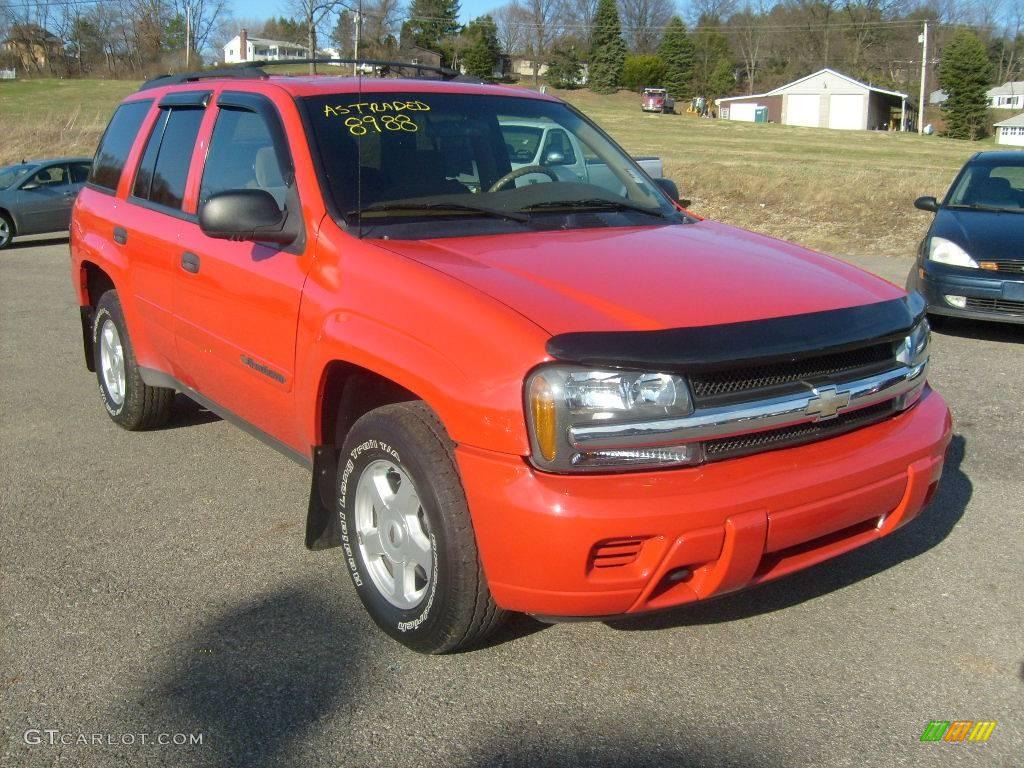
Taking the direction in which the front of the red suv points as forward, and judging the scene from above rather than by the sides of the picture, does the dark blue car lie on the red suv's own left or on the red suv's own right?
on the red suv's own left

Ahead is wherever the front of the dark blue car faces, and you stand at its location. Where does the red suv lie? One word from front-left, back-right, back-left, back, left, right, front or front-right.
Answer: front

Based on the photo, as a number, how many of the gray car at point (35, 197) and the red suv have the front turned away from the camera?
0

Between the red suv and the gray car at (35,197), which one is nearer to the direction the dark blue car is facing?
the red suv

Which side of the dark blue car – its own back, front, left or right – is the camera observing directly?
front

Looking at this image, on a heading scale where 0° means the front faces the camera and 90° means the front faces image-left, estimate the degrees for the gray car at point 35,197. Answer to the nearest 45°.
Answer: approximately 45°

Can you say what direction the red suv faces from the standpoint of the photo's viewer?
facing the viewer and to the right of the viewer

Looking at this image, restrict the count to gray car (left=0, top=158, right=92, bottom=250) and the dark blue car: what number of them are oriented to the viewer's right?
0

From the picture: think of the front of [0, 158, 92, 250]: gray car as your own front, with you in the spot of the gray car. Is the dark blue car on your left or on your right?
on your left

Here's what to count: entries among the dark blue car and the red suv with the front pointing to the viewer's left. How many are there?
0

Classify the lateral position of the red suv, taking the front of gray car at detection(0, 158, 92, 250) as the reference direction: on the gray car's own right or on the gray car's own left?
on the gray car's own left
